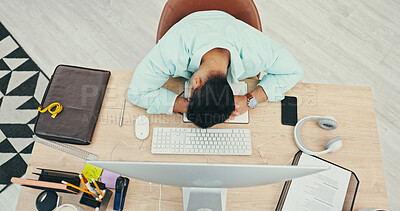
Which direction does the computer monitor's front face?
away from the camera

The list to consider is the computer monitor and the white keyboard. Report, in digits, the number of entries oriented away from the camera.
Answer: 2

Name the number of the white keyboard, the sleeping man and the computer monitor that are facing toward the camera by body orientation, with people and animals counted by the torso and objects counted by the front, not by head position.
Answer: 1

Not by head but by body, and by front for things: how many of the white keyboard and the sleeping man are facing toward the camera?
1

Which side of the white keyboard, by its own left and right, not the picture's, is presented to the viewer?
back

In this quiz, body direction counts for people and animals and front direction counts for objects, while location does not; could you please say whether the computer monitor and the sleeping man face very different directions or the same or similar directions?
very different directions

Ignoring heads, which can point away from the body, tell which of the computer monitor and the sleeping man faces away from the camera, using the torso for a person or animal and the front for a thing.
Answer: the computer monitor

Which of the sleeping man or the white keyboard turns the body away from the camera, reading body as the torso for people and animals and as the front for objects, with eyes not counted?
the white keyboard
